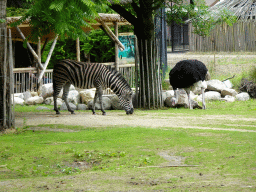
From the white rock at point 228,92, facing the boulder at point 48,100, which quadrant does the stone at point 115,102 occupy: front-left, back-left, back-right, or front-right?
front-left

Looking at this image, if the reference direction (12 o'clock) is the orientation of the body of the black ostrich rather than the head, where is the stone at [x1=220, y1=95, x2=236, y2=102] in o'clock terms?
The stone is roughly at 4 o'clock from the black ostrich.

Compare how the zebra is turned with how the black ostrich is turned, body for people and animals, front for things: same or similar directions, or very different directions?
very different directions

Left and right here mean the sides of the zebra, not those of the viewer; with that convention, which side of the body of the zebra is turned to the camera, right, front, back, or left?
right

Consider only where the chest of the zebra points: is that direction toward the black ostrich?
yes

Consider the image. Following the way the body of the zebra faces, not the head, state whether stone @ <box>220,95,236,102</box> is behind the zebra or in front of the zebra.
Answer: in front

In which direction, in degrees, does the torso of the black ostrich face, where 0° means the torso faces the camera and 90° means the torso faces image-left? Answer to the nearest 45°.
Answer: approximately 90°

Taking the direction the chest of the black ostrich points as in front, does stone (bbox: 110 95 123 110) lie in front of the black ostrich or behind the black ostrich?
in front
